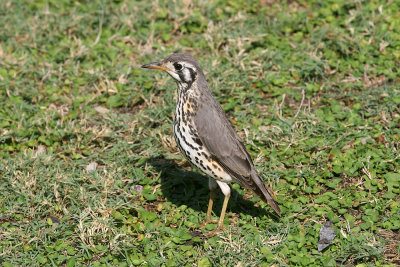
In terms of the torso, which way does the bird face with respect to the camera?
to the viewer's left
